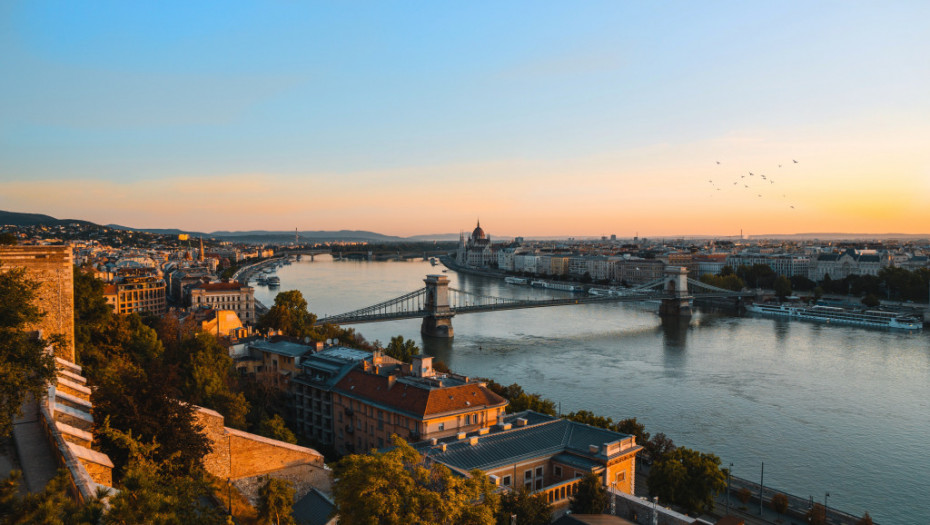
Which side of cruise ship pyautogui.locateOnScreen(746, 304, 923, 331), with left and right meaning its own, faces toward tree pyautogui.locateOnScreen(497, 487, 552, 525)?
left

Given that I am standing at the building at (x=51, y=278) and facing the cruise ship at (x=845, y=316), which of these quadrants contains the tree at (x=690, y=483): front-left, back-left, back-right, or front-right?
front-right

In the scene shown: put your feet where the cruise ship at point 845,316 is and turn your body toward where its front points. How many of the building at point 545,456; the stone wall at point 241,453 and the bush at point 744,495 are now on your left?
3

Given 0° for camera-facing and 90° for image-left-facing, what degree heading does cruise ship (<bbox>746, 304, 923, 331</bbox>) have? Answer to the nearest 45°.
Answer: approximately 90°

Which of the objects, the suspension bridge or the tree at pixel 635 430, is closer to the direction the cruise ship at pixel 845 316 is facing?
the suspension bridge

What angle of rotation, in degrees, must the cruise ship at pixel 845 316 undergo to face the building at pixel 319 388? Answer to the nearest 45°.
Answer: approximately 90° to its left

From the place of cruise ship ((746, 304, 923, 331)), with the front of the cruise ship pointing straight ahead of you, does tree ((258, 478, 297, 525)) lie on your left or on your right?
on your left

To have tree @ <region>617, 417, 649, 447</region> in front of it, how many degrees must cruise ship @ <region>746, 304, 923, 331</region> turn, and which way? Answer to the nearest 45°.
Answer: approximately 90° to its left

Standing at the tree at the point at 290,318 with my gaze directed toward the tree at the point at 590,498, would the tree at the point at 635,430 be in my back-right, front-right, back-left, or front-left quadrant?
front-left

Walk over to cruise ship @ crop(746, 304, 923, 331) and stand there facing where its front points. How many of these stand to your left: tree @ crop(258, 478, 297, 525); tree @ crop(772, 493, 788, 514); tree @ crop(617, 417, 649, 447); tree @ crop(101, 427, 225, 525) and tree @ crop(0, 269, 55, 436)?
5

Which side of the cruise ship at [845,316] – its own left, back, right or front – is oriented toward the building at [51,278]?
left

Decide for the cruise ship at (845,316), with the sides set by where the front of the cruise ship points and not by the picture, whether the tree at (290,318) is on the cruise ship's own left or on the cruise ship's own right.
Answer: on the cruise ship's own left

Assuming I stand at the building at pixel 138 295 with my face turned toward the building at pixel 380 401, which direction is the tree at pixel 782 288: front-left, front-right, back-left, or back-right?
front-left

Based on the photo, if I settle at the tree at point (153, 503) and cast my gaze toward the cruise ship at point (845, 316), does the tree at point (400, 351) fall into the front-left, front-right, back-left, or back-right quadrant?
front-left
